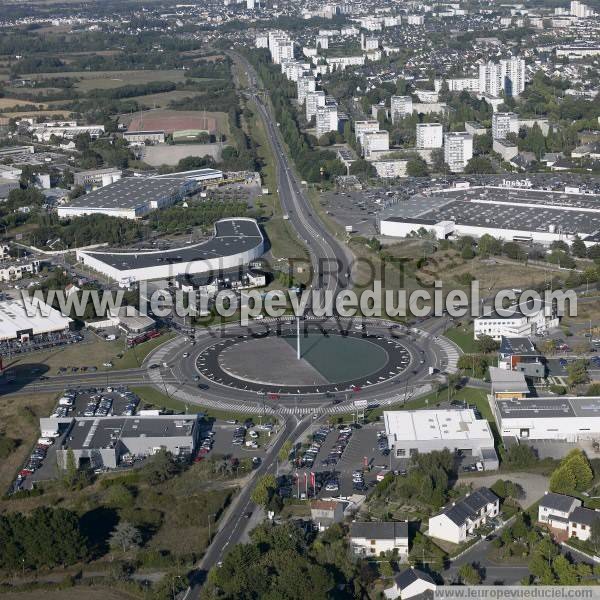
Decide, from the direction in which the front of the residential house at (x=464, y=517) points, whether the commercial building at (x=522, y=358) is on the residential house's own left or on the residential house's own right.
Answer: on the residential house's own left

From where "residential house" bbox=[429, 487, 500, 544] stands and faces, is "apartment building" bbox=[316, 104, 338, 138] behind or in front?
behind

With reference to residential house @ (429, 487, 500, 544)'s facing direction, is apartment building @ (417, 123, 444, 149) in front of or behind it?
behind

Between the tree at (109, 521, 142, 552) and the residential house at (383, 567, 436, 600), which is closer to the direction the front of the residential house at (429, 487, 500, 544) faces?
the residential house

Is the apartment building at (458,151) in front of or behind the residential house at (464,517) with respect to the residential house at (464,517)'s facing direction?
behind

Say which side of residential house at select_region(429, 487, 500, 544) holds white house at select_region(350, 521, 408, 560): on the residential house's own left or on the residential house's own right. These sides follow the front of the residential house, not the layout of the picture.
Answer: on the residential house's own right
